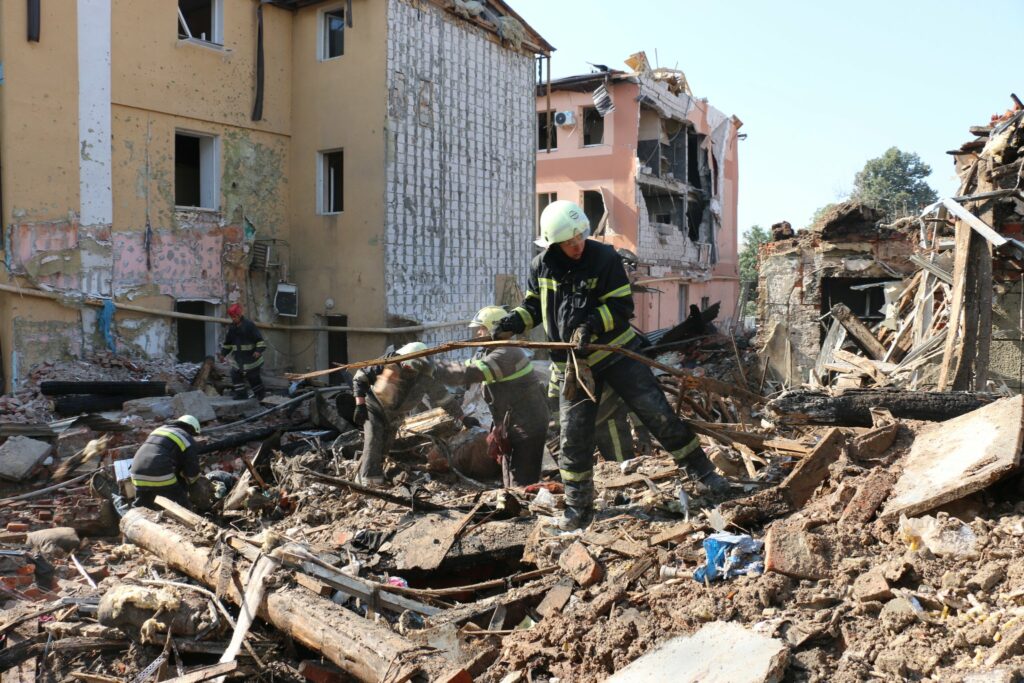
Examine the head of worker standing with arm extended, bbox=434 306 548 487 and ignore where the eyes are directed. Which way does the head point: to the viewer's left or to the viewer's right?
to the viewer's left

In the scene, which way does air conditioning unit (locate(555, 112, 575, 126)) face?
toward the camera

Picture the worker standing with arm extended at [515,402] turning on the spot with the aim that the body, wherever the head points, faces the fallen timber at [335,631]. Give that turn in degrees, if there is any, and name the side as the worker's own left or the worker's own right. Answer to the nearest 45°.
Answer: approximately 90° to the worker's own left

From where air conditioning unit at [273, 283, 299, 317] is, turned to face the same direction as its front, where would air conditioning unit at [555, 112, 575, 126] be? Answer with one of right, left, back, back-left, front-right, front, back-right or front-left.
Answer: back-left

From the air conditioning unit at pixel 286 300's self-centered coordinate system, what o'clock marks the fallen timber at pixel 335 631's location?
The fallen timber is roughly at 12 o'clock from the air conditioning unit.

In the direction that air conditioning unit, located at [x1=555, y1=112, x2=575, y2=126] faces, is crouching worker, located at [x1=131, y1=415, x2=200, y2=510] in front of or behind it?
in front

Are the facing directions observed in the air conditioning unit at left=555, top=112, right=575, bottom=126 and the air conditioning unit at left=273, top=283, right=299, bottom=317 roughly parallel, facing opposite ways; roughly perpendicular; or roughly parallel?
roughly parallel

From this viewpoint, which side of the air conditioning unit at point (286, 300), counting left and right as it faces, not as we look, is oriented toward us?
front

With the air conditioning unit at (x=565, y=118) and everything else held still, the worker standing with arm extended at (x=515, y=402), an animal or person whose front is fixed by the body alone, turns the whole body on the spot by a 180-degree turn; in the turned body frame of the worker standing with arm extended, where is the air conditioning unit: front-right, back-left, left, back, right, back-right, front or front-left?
left

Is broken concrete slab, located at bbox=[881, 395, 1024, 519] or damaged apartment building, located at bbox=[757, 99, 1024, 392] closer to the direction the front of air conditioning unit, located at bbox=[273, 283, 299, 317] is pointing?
the broken concrete slab

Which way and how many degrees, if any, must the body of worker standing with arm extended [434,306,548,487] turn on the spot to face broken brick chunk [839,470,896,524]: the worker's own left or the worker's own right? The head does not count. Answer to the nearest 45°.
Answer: approximately 135° to the worker's own left

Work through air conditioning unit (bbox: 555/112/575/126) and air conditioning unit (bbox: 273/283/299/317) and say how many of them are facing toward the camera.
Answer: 2

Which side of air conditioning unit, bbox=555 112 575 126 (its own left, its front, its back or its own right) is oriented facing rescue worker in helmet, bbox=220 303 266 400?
front

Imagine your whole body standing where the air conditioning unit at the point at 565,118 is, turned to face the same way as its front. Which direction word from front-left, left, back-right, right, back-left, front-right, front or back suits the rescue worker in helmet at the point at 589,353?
front

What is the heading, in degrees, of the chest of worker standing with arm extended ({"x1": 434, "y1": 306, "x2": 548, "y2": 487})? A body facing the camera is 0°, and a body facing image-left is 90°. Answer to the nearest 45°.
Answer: approximately 90°
